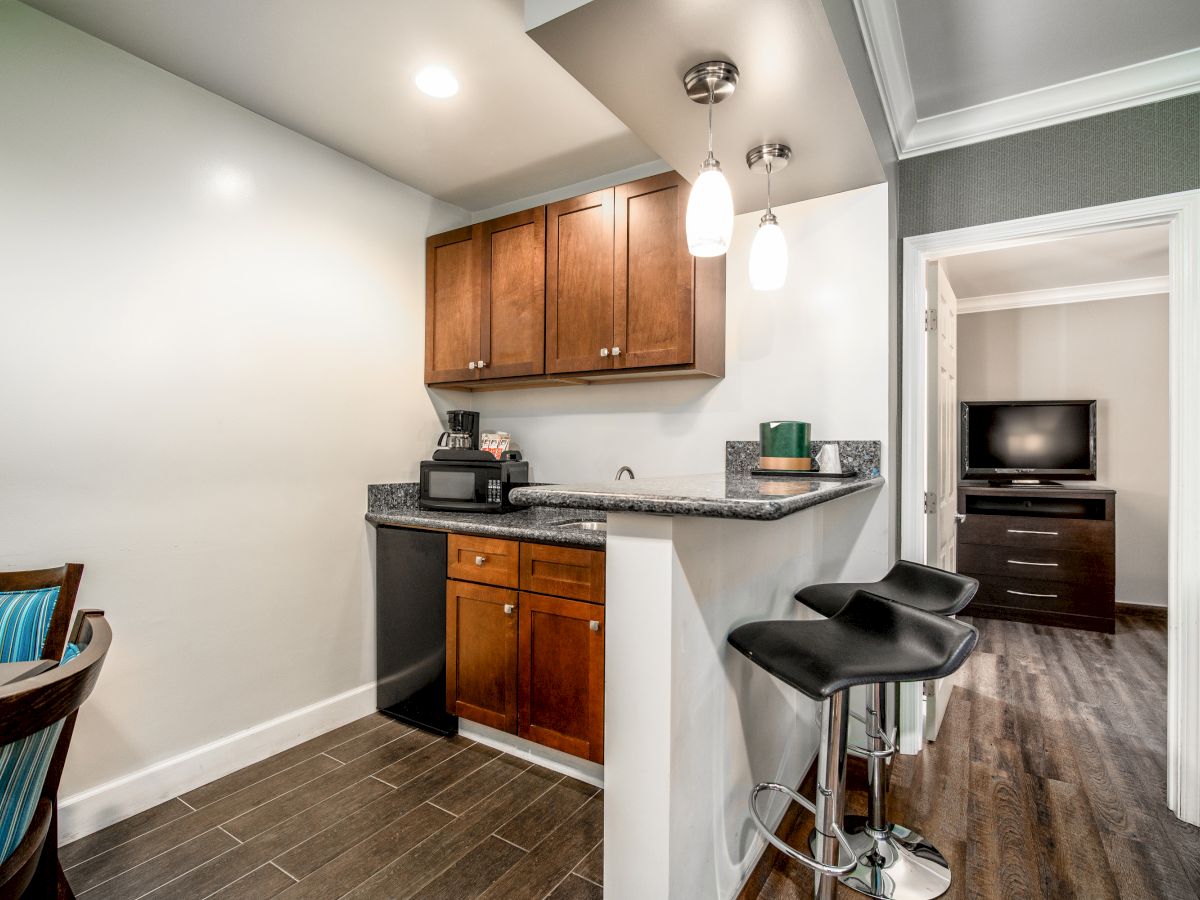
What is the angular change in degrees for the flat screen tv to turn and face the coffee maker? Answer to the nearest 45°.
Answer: approximately 45° to its right

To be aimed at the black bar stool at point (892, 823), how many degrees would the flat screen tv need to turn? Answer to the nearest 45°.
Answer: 0° — it already faces it

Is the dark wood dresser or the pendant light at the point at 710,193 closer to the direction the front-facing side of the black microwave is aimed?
the pendant light

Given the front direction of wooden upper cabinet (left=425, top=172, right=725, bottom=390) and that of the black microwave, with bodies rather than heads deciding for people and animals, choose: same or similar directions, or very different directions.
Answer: same or similar directions

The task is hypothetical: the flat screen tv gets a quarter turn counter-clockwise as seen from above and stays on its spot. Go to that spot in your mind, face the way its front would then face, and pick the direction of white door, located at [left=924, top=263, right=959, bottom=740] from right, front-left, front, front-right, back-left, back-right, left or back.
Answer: right

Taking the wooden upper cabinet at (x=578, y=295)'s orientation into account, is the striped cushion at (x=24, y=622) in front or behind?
in front

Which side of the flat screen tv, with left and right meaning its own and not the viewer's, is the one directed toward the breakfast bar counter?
front

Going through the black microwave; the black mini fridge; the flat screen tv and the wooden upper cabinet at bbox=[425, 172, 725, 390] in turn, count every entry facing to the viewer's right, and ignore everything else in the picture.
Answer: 0

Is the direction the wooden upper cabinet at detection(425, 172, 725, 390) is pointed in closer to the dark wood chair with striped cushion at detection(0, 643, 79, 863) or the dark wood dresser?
the dark wood chair with striped cushion

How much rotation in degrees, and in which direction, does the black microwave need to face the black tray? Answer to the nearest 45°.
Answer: approximately 90° to its left

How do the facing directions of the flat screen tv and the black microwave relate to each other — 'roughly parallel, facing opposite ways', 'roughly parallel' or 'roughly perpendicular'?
roughly parallel

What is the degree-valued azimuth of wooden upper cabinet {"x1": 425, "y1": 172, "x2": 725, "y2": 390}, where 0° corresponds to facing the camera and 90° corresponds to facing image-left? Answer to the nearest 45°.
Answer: approximately 45°

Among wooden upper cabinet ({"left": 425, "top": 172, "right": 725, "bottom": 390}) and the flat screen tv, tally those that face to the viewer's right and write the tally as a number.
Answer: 0

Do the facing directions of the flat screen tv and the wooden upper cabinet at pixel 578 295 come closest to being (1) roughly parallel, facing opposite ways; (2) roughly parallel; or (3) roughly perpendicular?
roughly parallel

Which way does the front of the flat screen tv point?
toward the camera

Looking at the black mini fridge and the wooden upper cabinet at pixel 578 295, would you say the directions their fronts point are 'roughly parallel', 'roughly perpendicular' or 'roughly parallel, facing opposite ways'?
roughly parallel

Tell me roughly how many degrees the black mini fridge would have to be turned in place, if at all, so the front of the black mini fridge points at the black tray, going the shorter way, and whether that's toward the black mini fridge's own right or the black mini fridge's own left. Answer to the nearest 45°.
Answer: approximately 90° to the black mini fridge's own left
